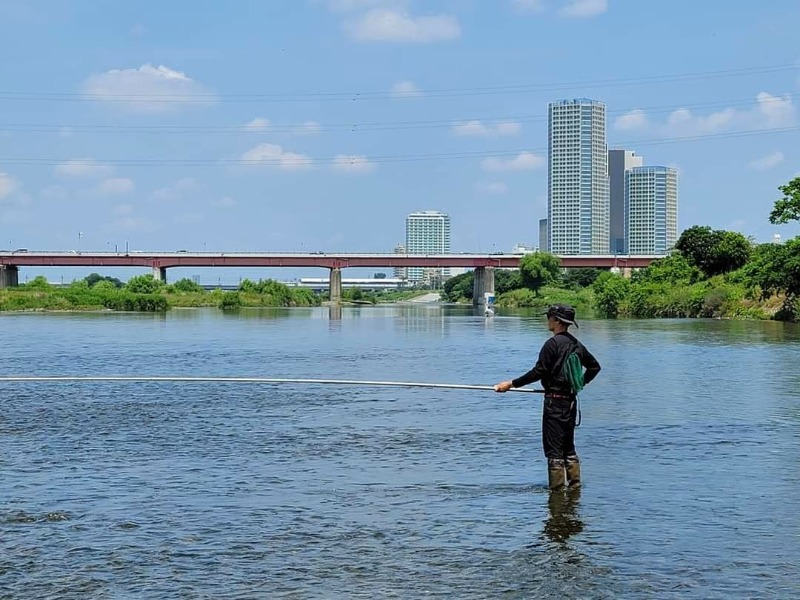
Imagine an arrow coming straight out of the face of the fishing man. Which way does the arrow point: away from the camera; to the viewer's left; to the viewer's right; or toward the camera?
to the viewer's left

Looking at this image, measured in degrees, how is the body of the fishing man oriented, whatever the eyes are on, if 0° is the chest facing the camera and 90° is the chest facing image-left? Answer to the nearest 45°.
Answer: approximately 135°
